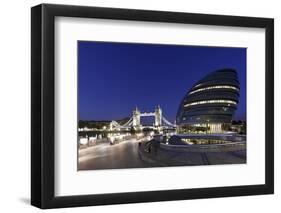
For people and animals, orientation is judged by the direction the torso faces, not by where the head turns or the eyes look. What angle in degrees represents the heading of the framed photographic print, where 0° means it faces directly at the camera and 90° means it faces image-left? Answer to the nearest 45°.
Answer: approximately 315°
